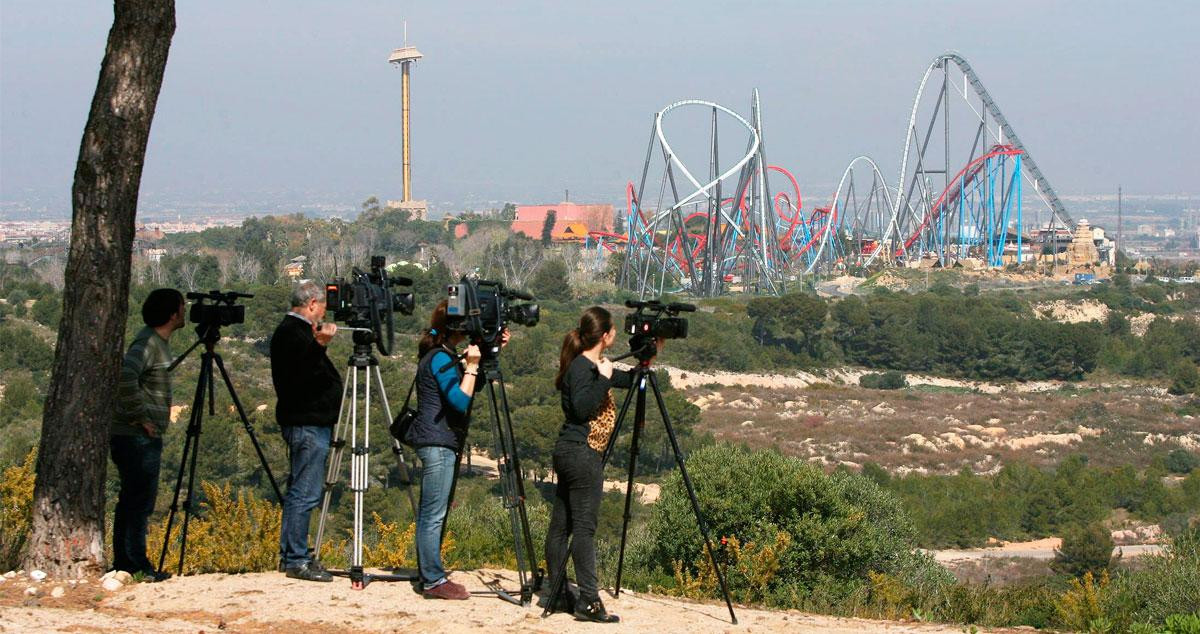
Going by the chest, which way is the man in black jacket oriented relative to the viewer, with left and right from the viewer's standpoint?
facing to the right of the viewer

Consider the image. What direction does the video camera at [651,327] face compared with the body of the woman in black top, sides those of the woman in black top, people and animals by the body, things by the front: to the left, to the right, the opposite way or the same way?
the same way

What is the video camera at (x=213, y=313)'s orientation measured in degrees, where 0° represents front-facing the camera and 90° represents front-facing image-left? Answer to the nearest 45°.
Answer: approximately 270°

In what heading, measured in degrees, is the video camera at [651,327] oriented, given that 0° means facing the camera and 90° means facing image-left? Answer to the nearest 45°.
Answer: approximately 270°

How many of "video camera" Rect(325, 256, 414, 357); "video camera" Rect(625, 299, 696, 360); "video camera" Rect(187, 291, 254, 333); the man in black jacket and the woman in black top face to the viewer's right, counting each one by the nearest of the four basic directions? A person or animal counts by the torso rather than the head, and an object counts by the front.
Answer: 5

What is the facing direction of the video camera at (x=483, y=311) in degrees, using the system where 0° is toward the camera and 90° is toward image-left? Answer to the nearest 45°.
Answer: approximately 270°

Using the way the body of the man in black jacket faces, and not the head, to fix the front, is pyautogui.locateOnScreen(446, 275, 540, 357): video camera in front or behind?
in front

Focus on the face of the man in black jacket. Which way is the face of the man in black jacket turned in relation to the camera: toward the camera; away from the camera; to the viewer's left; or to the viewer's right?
to the viewer's right

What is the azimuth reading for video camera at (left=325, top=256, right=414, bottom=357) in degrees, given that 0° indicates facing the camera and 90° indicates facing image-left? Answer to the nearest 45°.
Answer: approximately 270°

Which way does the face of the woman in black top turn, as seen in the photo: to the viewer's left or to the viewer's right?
to the viewer's right

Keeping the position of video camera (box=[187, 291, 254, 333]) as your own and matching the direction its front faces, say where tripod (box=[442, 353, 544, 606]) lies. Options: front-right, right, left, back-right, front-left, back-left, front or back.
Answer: front-right

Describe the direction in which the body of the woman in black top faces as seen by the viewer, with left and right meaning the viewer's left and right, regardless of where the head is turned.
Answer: facing to the right of the viewer

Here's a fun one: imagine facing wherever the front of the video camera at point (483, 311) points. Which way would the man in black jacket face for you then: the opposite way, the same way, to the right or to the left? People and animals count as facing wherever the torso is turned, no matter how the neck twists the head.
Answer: the same way
